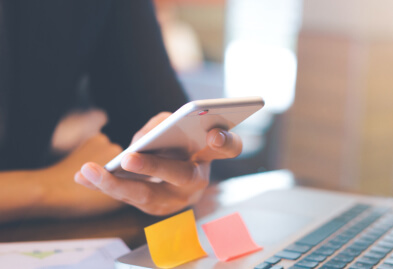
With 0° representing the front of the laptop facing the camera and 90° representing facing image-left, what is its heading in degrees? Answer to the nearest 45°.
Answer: approximately 135°
